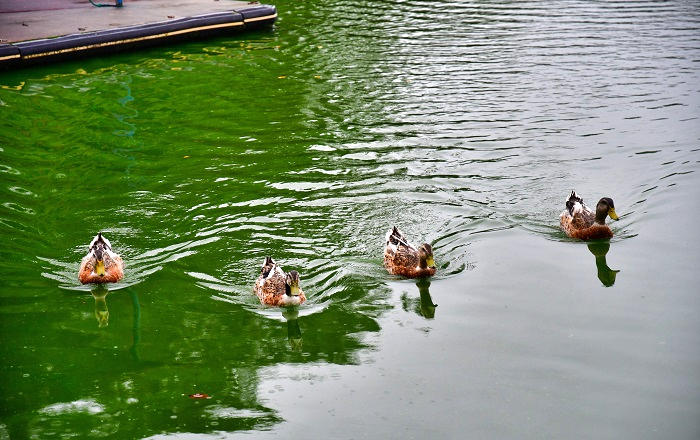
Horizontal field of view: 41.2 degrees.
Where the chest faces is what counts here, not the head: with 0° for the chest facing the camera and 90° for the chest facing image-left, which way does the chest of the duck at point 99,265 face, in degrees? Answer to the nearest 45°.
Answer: approximately 0°

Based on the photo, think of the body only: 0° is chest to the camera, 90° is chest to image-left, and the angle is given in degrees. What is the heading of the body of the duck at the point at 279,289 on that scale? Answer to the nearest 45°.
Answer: approximately 315°

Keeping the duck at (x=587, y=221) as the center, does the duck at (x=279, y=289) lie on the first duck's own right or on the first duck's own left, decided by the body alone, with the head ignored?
on the first duck's own right

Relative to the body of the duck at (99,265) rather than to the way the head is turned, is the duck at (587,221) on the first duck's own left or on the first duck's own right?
on the first duck's own left

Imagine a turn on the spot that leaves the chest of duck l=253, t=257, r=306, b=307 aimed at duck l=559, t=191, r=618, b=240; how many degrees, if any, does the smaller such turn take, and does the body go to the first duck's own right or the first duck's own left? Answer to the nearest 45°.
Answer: approximately 45° to the first duck's own left

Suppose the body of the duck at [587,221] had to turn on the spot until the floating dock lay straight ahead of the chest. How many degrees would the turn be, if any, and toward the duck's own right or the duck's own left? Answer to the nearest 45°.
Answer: approximately 180°

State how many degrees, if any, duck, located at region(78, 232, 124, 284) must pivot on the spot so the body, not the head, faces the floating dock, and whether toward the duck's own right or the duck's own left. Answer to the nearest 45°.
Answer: approximately 180°

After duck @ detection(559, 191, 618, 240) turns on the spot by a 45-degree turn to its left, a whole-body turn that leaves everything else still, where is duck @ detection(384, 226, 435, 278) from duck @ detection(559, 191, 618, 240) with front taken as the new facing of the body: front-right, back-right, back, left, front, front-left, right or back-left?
back-right
